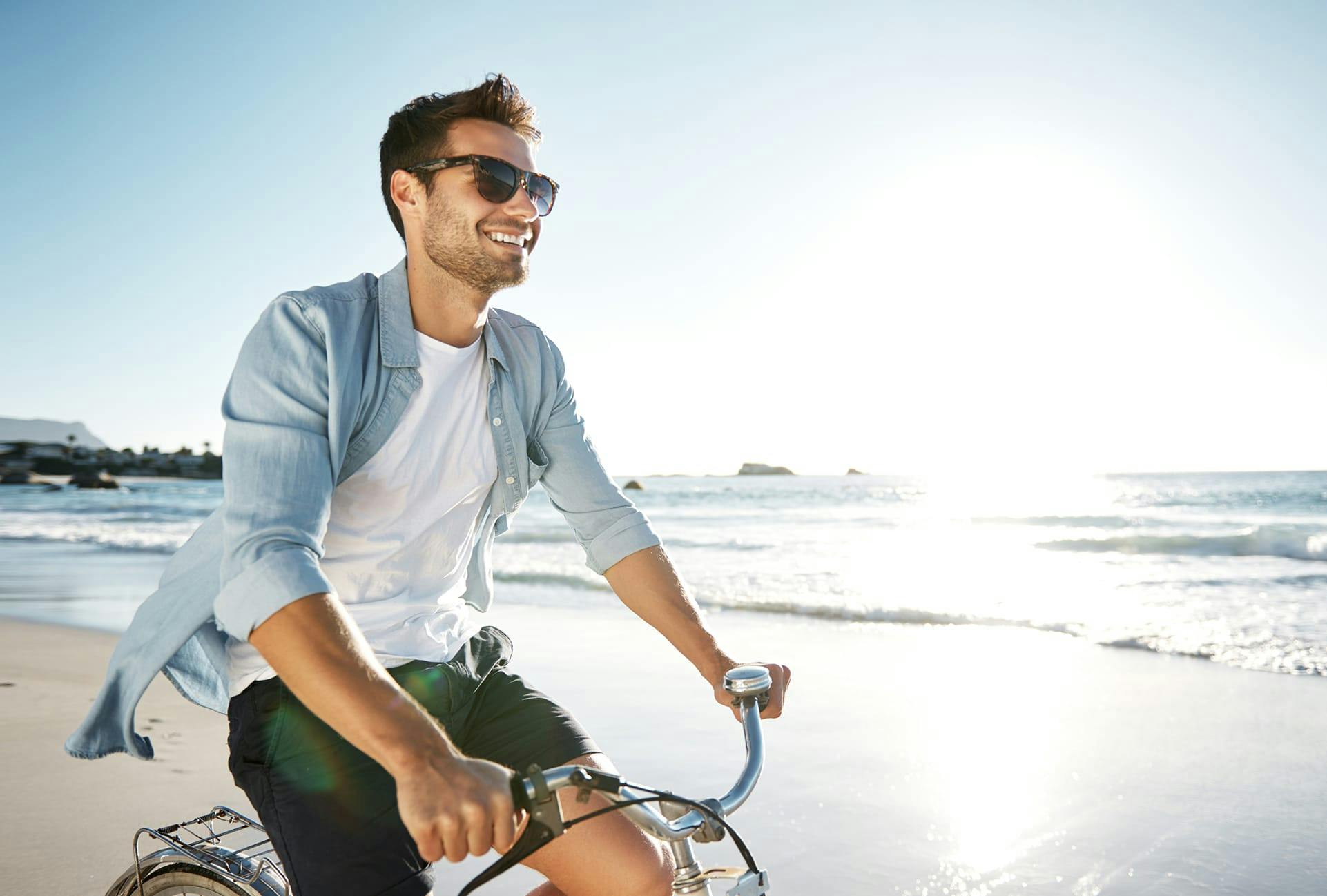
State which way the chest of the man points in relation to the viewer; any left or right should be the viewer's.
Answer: facing the viewer and to the right of the viewer

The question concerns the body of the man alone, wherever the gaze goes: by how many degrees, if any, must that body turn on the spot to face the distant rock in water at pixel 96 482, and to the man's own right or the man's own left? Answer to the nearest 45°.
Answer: approximately 135° to the man's own left
